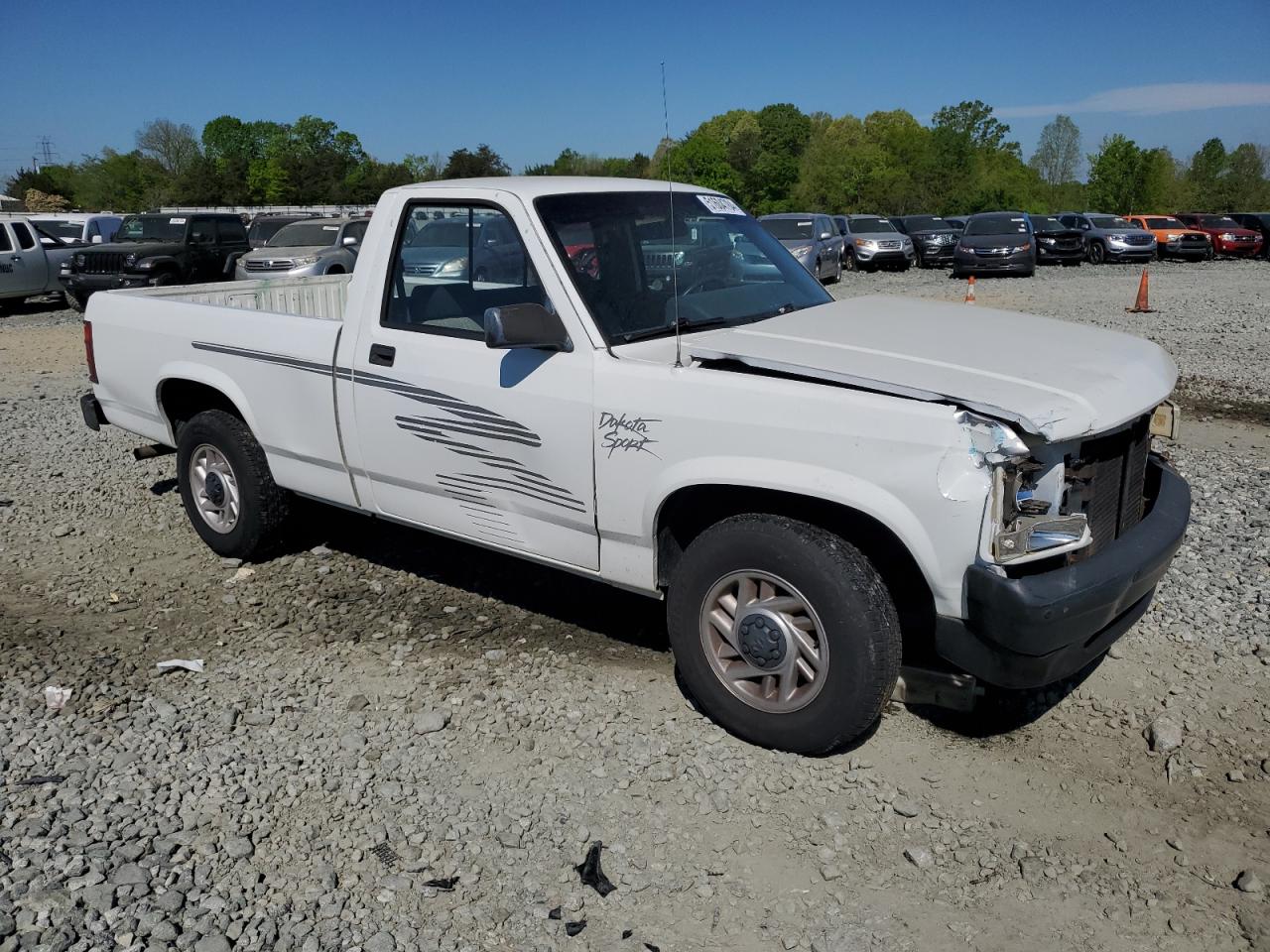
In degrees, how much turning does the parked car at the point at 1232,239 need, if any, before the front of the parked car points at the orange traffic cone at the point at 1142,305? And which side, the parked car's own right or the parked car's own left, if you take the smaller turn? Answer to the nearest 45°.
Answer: approximately 45° to the parked car's own right

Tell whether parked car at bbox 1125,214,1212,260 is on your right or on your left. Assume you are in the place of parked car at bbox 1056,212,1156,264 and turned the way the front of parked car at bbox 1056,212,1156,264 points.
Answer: on your left

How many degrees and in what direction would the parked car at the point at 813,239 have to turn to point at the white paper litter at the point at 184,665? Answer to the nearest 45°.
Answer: approximately 45° to its left

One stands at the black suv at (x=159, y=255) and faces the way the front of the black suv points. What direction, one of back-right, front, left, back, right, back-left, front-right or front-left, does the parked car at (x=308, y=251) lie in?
left

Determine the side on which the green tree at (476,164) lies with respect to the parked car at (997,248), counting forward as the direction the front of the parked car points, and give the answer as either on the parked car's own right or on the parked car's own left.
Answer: on the parked car's own right

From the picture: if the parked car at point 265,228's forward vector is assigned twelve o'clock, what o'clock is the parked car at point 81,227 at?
the parked car at point 81,227 is roughly at 3 o'clock from the parked car at point 265,228.

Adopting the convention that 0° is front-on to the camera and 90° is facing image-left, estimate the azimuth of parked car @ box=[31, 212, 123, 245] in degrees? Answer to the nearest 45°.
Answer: approximately 45°

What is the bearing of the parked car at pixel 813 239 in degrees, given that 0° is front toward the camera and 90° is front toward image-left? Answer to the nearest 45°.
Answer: approximately 45°

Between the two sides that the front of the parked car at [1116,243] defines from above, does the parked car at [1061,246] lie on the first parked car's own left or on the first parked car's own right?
on the first parked car's own right

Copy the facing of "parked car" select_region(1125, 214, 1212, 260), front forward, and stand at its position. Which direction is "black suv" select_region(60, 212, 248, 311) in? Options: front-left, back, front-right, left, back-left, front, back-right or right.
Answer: right

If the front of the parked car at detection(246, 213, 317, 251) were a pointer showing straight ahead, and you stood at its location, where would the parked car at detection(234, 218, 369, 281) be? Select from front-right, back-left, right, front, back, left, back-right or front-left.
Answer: front-left
